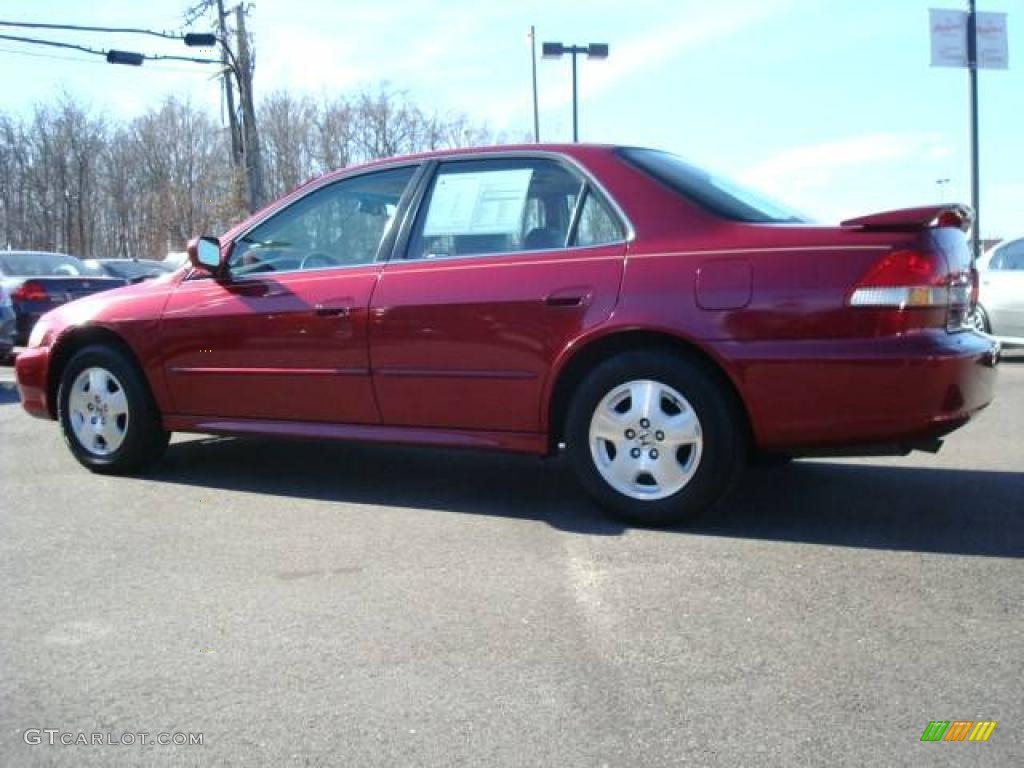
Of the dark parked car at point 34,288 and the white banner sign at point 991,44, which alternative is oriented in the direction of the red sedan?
the white banner sign

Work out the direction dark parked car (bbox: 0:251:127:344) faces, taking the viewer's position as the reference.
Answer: facing away from the viewer and to the left of the viewer

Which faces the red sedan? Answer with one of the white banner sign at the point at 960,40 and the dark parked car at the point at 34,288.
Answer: the white banner sign

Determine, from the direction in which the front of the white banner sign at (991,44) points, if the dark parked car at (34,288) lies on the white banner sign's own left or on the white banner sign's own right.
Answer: on the white banner sign's own right

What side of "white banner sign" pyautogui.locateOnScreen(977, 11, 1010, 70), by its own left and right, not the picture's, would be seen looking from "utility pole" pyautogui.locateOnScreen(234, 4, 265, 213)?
right

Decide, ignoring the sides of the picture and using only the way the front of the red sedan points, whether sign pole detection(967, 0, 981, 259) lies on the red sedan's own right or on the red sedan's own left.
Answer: on the red sedan's own right

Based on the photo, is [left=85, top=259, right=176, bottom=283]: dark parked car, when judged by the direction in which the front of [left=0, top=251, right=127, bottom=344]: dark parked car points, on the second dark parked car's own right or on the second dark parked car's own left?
on the second dark parked car's own right

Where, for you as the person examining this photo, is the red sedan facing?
facing away from the viewer and to the left of the viewer
